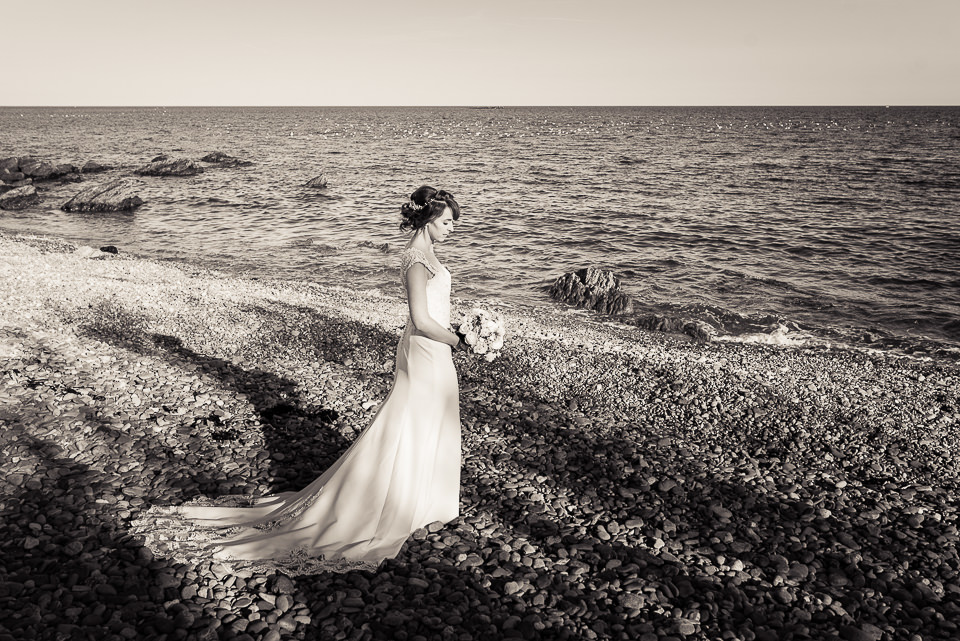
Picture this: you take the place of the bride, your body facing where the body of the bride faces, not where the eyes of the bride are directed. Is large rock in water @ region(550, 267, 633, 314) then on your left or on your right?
on your left

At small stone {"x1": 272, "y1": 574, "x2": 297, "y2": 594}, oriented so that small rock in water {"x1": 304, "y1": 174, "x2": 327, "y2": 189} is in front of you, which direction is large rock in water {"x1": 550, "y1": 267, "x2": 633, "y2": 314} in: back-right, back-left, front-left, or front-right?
front-right

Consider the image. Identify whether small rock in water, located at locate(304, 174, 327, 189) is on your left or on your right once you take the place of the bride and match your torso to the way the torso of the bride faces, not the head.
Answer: on your left

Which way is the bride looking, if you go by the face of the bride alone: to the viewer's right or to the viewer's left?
to the viewer's right

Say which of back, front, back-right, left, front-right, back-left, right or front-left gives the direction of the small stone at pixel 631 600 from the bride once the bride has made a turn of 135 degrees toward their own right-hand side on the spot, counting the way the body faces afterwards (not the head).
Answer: left

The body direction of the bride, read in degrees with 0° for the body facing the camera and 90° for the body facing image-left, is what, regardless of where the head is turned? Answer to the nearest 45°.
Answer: approximately 270°

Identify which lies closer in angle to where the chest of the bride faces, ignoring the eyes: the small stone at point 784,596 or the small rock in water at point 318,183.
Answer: the small stone

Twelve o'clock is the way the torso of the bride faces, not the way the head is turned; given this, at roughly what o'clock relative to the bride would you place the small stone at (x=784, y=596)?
The small stone is roughly at 1 o'clock from the bride.

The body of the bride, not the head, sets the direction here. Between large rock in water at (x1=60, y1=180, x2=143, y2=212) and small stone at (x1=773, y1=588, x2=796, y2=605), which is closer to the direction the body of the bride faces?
the small stone

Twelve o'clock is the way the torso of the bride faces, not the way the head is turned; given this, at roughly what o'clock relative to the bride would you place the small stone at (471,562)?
The small stone is roughly at 1 o'clock from the bride.
